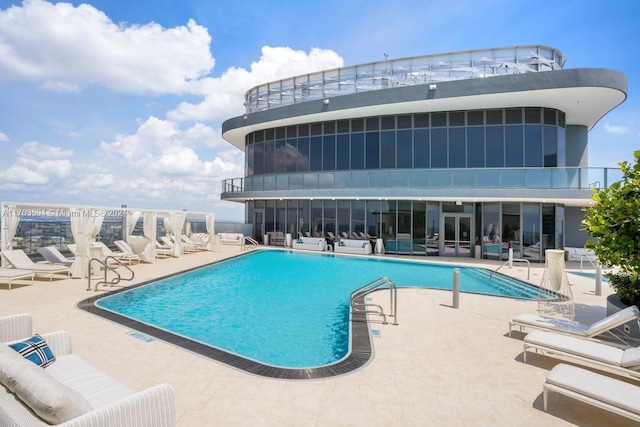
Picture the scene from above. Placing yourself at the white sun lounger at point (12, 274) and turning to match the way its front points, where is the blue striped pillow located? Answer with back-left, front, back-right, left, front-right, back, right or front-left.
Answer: front-right

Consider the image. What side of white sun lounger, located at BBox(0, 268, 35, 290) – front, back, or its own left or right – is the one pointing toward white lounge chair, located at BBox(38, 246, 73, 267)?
left

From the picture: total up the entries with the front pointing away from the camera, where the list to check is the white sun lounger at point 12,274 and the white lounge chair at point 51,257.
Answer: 0

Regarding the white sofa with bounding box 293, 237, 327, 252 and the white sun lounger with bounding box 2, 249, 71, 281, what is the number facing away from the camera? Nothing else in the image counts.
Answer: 0

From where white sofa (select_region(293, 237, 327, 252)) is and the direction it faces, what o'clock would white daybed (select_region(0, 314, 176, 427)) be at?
white daybed (select_region(0, 314, 176, 427)) is roughly at 12 o'clock from white sofa (select_region(293, 237, 327, 252)).

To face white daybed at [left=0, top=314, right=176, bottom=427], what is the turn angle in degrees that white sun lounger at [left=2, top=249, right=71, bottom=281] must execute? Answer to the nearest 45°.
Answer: approximately 45° to its right

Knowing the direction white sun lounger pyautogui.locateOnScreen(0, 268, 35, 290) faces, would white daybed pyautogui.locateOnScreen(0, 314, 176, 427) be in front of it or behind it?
in front

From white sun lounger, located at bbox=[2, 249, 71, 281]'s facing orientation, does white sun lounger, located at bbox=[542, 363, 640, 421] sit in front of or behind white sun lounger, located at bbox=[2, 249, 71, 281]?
in front

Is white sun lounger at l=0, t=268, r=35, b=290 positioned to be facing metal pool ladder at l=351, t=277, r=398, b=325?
yes

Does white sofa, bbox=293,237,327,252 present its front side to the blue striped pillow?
yes

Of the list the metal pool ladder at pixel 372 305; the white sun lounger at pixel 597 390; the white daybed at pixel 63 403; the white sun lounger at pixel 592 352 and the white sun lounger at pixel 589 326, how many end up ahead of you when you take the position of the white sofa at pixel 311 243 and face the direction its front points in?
5

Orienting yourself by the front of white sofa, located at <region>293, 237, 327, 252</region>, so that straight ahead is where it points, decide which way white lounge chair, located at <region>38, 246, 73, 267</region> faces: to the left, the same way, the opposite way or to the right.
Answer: to the left

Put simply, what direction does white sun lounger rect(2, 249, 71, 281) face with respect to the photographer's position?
facing the viewer and to the right of the viewer

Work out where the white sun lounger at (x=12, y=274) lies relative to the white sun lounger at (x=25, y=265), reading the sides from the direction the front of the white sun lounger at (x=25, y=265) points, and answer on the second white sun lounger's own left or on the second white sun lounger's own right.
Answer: on the second white sun lounger's own right

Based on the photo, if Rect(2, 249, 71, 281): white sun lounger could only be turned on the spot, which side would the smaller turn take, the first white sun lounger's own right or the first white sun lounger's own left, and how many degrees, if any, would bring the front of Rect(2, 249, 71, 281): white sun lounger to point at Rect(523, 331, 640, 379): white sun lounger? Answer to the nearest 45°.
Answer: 0° — it already faces it

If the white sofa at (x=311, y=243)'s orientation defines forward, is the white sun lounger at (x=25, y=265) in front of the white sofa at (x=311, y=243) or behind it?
in front
